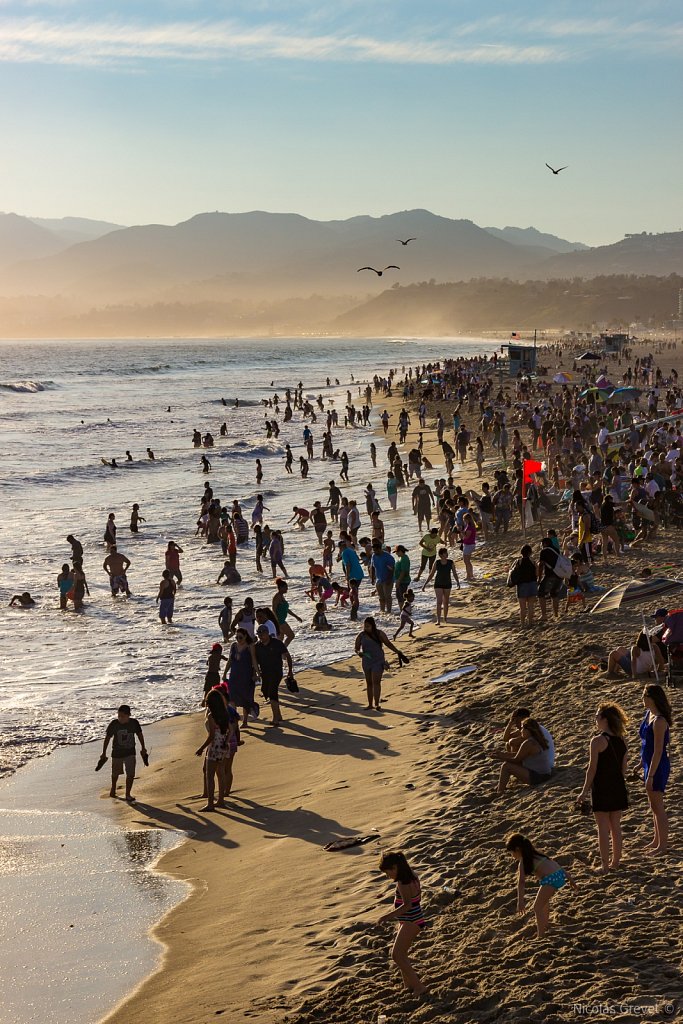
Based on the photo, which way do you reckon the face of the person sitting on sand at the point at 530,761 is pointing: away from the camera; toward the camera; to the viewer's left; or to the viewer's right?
to the viewer's left

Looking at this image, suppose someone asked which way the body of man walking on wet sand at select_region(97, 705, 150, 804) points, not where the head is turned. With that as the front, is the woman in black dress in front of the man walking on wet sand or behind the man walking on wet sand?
in front

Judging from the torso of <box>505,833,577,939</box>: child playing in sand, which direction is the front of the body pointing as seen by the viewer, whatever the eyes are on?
to the viewer's left

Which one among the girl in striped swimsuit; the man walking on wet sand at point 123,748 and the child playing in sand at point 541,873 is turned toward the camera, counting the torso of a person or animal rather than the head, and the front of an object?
the man walking on wet sand

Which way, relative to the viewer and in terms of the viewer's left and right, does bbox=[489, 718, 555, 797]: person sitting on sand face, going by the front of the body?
facing to the left of the viewer

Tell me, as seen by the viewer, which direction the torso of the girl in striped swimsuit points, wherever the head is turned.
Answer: to the viewer's left

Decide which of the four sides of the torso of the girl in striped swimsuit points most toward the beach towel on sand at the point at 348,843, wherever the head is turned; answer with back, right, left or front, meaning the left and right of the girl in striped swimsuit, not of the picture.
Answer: right

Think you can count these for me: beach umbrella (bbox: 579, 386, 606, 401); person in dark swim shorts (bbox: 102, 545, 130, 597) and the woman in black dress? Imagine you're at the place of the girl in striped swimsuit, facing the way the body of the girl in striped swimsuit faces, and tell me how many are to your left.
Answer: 0

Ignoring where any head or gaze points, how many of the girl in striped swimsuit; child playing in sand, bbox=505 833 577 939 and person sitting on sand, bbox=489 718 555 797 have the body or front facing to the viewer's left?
3

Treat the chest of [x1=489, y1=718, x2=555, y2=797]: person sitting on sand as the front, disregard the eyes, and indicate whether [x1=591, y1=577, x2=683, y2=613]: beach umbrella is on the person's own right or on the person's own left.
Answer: on the person's own right

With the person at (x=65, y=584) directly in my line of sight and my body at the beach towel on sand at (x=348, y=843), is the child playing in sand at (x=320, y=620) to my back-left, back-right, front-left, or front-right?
front-right

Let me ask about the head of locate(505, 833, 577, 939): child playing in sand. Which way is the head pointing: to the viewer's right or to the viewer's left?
to the viewer's left

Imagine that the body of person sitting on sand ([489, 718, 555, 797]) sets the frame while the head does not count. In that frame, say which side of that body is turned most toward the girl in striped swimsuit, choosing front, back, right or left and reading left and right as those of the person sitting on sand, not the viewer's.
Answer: left
